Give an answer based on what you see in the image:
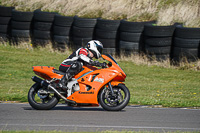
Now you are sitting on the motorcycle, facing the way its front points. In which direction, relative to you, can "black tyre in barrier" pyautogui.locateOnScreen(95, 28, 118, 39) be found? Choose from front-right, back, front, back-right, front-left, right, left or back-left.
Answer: left

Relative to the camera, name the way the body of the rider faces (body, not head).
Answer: to the viewer's right

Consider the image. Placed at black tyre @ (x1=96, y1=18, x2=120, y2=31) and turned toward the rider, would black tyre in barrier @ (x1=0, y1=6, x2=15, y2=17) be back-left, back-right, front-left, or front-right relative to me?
back-right

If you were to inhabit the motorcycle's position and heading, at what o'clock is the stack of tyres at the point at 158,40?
The stack of tyres is roughly at 10 o'clock from the motorcycle.

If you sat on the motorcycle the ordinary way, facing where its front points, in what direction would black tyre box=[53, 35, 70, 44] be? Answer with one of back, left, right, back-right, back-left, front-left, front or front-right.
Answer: left

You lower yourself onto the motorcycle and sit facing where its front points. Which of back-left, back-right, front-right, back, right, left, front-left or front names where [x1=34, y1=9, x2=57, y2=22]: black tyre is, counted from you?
left

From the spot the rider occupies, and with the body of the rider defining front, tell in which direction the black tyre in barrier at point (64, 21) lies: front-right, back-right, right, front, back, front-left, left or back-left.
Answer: left

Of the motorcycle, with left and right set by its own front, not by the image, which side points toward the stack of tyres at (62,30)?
left

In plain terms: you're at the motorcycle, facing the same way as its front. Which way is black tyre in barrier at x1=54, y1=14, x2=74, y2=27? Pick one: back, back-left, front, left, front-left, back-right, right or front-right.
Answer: left

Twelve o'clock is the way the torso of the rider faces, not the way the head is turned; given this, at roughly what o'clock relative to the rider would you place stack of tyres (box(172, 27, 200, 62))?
The stack of tyres is roughly at 10 o'clock from the rider.

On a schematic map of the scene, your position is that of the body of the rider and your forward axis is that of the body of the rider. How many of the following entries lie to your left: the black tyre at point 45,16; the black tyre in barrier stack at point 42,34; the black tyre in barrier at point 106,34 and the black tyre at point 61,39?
4

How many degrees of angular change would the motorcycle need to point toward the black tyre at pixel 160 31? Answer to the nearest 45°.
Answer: approximately 45° to its left

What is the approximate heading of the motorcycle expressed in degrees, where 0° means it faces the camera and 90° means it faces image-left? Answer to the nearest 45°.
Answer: approximately 270°

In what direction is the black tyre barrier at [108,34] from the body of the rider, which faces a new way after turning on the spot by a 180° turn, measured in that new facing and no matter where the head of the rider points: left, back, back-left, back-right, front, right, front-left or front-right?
right
